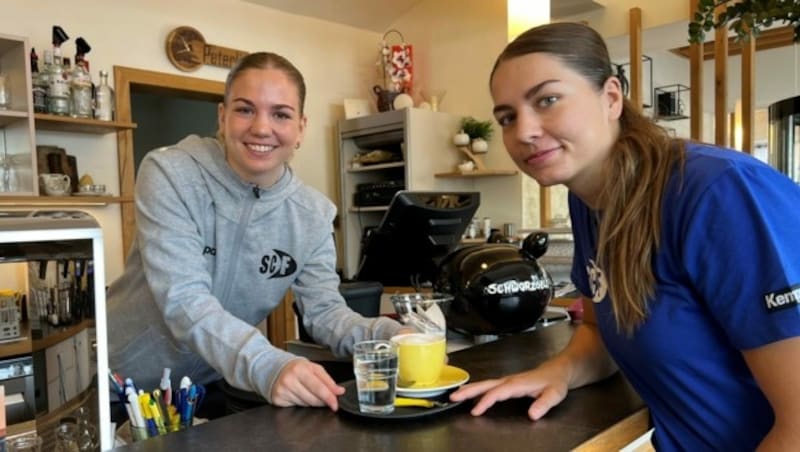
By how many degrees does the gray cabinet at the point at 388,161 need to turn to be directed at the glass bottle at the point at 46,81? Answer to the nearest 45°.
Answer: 0° — it already faces it

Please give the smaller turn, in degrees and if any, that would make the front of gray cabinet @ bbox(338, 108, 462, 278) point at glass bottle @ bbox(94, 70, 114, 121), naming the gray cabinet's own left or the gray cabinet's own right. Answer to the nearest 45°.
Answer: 0° — it already faces it

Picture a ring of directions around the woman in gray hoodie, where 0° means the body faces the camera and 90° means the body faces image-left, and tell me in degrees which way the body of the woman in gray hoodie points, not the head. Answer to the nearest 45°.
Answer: approximately 315°

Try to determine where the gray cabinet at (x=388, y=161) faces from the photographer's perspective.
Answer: facing the viewer and to the left of the viewer

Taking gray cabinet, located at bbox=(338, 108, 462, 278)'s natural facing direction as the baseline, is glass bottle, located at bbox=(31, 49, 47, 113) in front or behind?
in front

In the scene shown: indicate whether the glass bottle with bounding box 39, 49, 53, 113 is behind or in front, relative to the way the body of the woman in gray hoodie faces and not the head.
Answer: behind

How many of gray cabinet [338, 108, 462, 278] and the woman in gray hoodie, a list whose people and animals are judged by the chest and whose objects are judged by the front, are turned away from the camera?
0

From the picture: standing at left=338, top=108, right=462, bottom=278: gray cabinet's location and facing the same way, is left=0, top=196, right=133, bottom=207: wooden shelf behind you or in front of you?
in front
